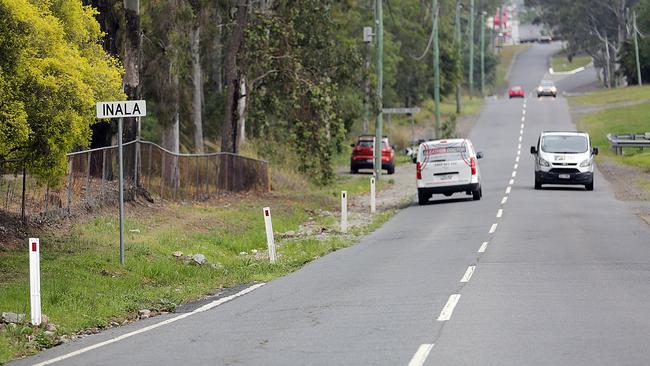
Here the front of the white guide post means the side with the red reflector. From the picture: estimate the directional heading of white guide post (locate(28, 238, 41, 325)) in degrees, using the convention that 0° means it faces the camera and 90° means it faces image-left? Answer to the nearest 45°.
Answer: approximately 0°

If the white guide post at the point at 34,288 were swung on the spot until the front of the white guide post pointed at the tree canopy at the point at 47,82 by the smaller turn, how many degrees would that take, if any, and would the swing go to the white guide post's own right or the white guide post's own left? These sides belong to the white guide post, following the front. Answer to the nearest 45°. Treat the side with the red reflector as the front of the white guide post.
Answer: approximately 180°

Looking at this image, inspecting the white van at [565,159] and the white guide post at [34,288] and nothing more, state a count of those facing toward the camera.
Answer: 2

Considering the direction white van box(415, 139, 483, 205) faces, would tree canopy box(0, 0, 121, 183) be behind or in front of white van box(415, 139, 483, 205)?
behind

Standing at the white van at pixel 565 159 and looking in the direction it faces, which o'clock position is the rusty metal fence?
The rusty metal fence is roughly at 1 o'clock from the white van.

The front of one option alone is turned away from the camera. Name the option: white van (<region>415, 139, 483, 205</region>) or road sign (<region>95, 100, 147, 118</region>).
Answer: the white van

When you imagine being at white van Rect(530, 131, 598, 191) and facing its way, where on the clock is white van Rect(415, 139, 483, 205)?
white van Rect(415, 139, 483, 205) is roughly at 1 o'clock from white van Rect(530, 131, 598, 191).

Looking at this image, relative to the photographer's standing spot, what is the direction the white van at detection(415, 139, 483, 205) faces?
facing away from the viewer

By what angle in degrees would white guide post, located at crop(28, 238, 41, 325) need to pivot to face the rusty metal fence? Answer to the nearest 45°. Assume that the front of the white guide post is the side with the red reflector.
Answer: approximately 180°

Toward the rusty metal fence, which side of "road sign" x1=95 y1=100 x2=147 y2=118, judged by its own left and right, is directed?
back
